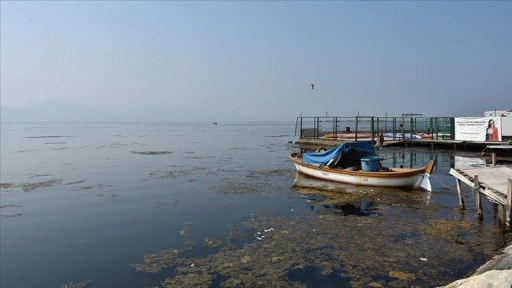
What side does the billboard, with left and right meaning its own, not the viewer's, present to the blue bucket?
front

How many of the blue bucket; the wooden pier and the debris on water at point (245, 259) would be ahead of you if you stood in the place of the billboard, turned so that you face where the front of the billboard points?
3

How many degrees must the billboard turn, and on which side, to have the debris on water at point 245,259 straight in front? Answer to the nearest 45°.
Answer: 0° — it already faces it

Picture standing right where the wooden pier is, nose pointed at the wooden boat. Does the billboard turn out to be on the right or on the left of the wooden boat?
right

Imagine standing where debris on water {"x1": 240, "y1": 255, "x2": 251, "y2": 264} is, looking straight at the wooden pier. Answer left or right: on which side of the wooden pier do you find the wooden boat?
left

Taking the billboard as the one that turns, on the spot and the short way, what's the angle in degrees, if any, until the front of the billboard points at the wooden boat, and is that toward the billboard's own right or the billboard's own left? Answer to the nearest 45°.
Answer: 0° — it already faces it

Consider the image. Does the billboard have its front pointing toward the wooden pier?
yes

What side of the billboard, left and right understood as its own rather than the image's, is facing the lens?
front
